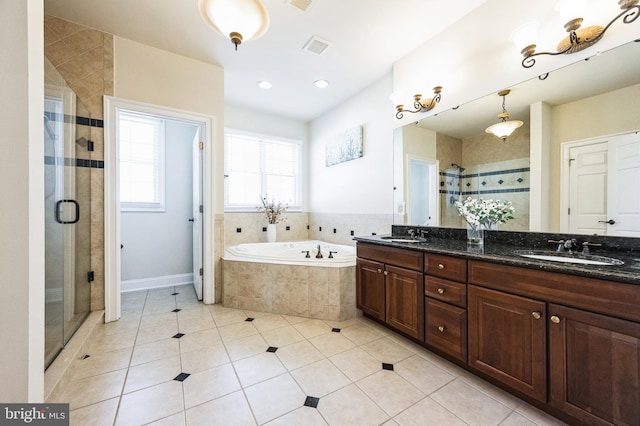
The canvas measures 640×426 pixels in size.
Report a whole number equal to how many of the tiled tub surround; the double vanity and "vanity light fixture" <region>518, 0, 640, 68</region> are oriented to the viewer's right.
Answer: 0

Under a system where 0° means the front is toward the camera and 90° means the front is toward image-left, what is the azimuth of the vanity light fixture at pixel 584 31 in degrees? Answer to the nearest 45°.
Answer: approximately 45°

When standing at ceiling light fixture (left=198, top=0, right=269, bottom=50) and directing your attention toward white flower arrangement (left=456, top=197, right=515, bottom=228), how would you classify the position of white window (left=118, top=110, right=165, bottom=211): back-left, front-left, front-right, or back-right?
back-left

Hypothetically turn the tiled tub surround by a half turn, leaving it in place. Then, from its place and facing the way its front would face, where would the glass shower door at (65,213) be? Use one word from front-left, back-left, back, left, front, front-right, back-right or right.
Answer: left

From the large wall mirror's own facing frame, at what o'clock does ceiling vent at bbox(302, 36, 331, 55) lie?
The ceiling vent is roughly at 1 o'clock from the large wall mirror.

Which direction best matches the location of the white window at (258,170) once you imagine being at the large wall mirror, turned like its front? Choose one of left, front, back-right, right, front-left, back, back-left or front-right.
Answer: front-right

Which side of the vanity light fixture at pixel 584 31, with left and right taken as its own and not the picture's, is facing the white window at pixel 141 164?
front

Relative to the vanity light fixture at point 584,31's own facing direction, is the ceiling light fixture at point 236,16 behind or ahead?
ahead

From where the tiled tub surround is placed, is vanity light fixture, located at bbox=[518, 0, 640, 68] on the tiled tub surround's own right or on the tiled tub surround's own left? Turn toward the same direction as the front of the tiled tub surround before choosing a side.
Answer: on the tiled tub surround's own left

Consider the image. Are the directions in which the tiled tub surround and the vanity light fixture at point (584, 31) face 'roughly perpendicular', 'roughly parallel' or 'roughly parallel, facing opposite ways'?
roughly perpendicular

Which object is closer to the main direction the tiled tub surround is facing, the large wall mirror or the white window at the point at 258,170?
the large wall mirror

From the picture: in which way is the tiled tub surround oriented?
toward the camera

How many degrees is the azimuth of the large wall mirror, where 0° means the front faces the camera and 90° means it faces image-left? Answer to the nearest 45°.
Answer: approximately 45°

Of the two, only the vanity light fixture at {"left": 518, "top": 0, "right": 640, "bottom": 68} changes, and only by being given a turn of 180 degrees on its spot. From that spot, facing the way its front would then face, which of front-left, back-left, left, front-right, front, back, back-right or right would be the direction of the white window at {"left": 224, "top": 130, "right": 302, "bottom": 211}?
back-left

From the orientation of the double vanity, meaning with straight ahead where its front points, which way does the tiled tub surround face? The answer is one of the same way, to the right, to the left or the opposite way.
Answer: to the left

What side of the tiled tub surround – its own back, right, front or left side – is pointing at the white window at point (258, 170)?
back

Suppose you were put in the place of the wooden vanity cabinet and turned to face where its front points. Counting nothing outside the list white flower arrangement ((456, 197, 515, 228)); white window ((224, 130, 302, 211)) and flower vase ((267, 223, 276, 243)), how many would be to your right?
2

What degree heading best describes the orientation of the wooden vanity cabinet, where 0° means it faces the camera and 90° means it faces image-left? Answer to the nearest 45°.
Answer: approximately 45°
